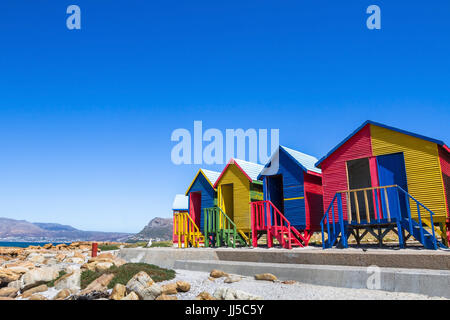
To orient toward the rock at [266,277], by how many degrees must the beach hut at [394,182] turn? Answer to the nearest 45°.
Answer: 0° — it already faces it

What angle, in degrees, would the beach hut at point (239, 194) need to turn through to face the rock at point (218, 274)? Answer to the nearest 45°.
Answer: approximately 45° to its left

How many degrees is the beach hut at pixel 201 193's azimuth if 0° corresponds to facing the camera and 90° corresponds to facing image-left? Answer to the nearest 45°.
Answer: approximately 45°

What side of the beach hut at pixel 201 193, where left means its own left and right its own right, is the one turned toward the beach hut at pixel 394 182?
left

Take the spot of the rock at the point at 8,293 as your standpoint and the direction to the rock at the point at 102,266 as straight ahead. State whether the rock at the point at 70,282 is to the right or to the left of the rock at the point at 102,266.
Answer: right

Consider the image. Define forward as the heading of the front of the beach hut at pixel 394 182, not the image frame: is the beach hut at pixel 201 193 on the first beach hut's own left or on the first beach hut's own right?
on the first beach hut's own right

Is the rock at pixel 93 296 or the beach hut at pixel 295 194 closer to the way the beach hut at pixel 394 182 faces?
the rock

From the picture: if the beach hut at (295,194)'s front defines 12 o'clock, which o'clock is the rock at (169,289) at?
The rock is roughly at 11 o'clock from the beach hut.

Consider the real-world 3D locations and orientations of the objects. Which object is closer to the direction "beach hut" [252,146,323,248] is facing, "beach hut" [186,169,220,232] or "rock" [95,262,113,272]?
the rock

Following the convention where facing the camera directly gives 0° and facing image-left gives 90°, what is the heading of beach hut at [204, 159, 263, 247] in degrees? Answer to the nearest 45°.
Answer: approximately 45°
